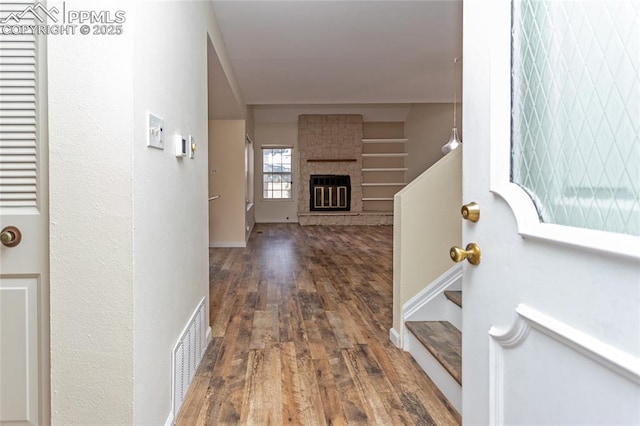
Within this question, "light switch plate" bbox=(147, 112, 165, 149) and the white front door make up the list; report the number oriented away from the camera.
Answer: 0

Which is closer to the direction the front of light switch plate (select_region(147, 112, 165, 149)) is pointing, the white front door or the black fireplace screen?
the white front door

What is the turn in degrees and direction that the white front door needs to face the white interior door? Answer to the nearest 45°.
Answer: approximately 45° to its right

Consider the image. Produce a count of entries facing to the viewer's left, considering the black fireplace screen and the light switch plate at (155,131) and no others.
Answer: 0

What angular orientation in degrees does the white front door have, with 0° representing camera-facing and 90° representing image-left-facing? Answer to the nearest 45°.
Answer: approximately 45°

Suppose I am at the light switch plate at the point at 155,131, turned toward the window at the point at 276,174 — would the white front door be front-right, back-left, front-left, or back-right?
back-right

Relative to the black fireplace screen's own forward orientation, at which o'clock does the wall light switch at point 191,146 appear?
The wall light switch is roughly at 12 o'clock from the black fireplace screen.

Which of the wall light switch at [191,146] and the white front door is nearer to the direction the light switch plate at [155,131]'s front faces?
the white front door

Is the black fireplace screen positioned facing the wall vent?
yes
